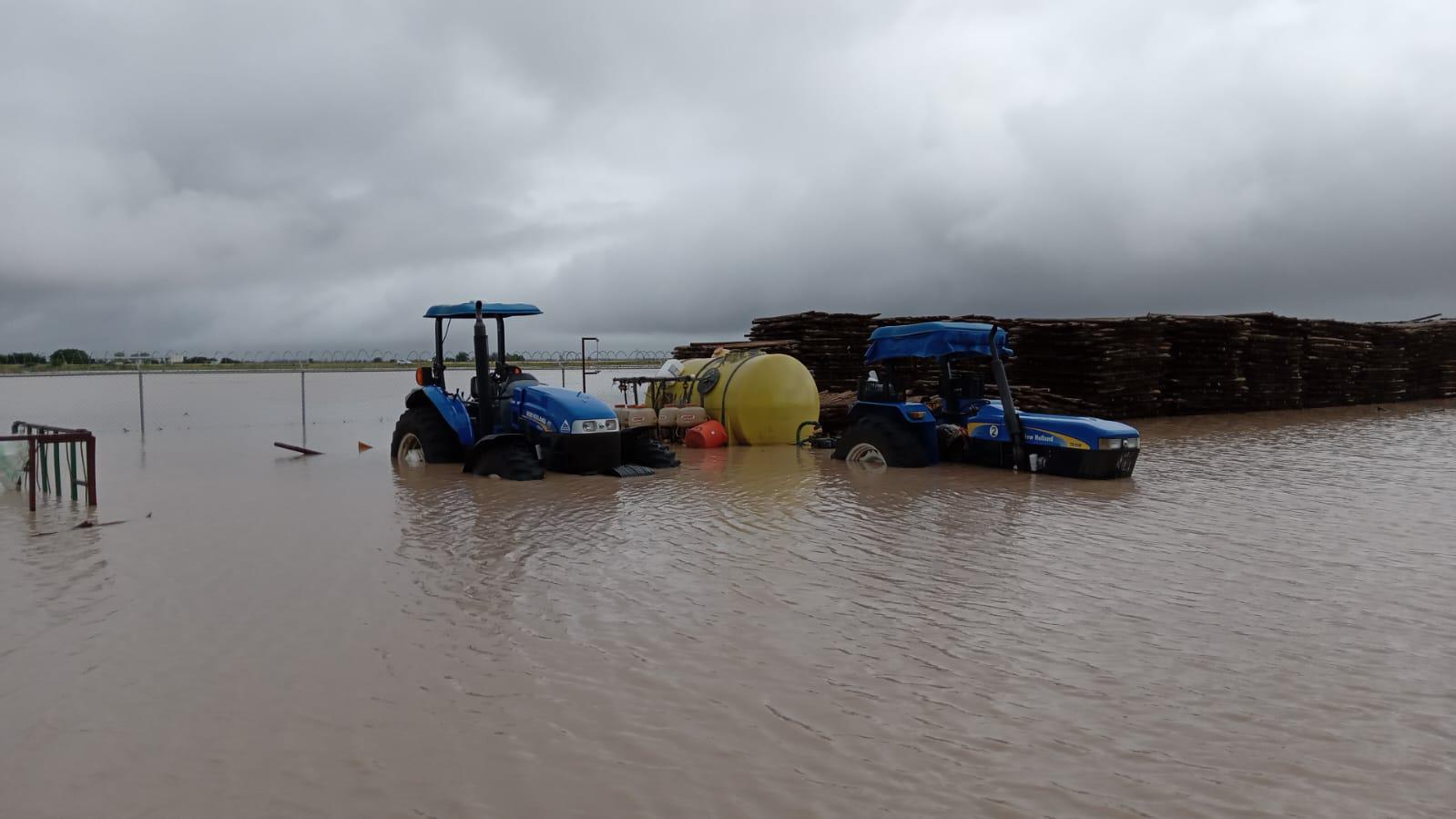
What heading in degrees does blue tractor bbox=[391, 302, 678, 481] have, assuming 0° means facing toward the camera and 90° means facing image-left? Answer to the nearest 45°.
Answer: approximately 315°

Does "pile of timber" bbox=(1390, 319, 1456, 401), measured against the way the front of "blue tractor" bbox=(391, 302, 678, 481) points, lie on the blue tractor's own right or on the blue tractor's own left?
on the blue tractor's own left

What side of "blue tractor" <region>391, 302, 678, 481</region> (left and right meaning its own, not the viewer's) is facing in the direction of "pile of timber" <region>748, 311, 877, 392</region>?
left

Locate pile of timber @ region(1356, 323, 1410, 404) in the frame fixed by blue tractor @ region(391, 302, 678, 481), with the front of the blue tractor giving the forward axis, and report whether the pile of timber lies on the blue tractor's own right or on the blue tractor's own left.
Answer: on the blue tractor's own left

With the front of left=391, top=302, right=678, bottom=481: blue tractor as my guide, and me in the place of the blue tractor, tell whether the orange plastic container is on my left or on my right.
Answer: on my left

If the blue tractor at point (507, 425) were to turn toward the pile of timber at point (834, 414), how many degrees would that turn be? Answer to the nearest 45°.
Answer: approximately 90° to its left

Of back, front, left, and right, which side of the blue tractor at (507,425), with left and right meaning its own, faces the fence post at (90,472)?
right

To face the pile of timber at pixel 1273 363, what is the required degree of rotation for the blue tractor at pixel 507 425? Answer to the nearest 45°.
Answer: approximately 90° to its left

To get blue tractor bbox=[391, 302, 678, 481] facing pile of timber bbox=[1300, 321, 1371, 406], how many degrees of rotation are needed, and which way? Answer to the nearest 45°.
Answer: approximately 90° to its left

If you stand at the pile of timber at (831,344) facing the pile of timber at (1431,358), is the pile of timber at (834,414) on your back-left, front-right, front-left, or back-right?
back-right

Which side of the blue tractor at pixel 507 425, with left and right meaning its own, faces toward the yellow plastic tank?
left
